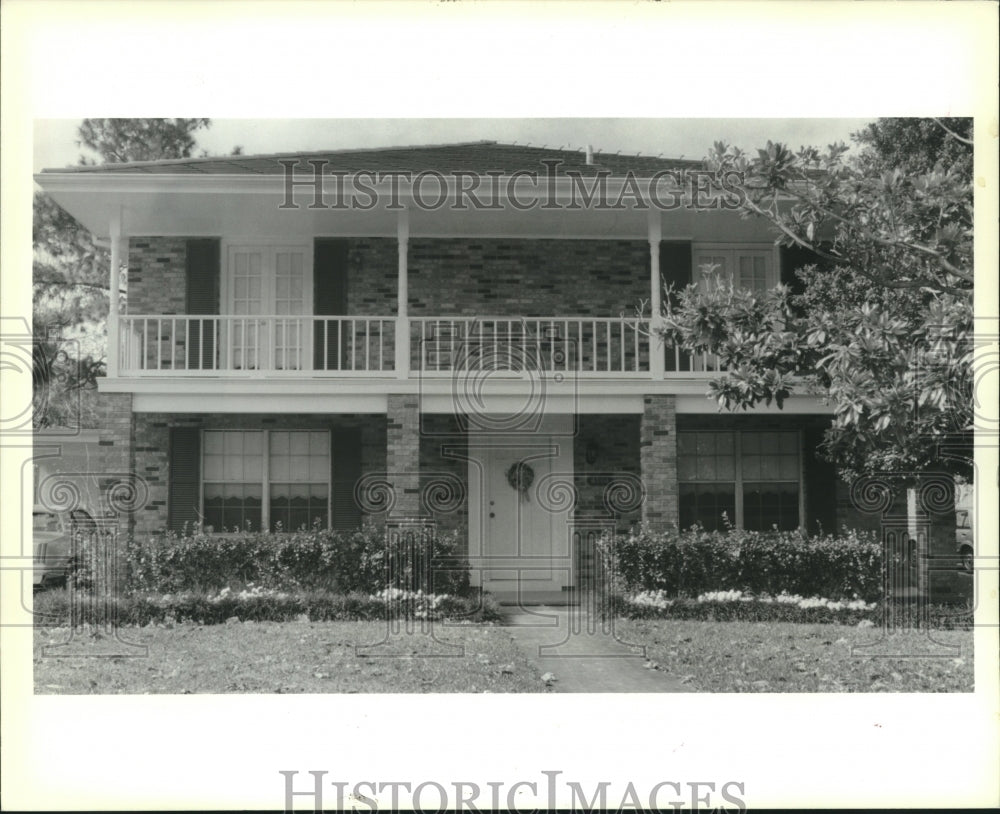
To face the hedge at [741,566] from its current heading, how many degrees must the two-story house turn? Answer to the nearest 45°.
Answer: approximately 45° to its left

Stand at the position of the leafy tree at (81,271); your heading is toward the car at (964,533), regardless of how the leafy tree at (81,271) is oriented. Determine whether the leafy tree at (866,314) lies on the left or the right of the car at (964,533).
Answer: right

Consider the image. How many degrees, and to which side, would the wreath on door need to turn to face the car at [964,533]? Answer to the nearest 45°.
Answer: approximately 90° to its left

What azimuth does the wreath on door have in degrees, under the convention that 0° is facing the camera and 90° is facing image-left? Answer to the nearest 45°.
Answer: approximately 0°

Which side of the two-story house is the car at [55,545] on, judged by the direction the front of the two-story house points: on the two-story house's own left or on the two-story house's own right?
on the two-story house's own right

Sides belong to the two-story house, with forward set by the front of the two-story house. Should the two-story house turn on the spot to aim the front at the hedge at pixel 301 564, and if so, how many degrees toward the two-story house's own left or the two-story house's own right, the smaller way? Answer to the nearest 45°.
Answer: approximately 45° to the two-story house's own right
